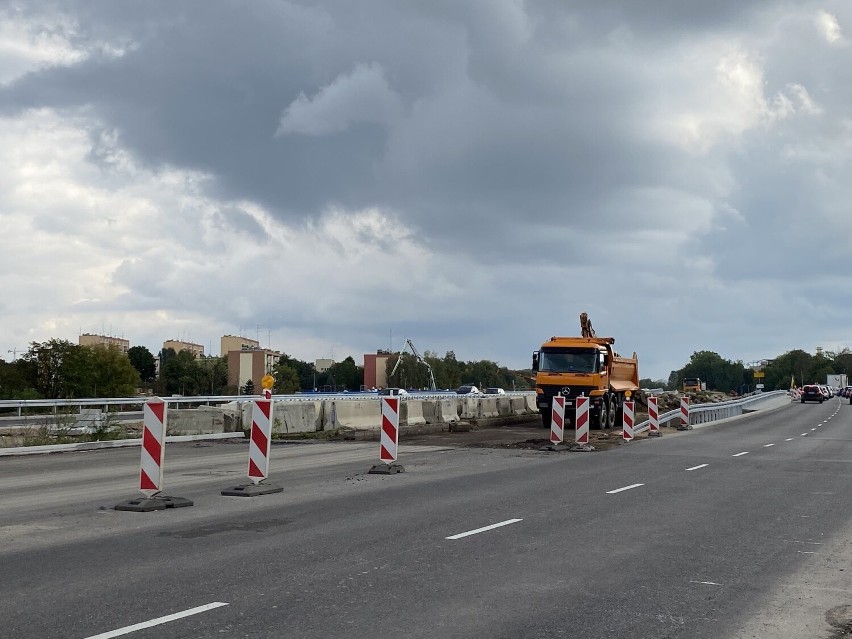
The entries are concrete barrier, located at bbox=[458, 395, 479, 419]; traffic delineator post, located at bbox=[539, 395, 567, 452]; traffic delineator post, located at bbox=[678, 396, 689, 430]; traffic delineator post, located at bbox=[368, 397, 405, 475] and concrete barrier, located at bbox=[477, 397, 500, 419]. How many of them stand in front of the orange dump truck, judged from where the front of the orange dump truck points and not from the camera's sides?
2

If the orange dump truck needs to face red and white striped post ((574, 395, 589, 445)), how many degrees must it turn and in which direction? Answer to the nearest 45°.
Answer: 0° — it already faces it

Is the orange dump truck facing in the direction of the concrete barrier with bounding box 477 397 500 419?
no

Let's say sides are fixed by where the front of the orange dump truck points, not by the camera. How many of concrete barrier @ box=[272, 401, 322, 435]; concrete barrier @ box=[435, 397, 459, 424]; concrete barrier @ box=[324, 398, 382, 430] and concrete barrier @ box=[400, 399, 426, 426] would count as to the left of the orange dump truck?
0

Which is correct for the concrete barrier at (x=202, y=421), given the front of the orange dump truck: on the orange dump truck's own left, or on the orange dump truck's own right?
on the orange dump truck's own right

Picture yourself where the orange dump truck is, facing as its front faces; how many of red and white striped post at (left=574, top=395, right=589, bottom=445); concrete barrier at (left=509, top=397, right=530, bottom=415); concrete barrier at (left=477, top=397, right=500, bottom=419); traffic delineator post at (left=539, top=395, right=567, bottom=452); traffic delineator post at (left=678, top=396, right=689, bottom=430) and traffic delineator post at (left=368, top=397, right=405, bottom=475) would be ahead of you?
3

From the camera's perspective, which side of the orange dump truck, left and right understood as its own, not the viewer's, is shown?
front

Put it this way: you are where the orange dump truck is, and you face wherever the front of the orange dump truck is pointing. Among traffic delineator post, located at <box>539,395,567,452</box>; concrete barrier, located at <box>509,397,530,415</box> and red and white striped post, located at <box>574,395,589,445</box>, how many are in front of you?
2

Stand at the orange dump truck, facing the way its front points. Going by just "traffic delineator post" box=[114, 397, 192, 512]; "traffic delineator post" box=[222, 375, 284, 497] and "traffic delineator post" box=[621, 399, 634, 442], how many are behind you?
0

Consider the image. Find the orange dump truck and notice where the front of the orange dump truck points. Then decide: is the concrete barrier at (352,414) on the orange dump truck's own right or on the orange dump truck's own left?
on the orange dump truck's own right

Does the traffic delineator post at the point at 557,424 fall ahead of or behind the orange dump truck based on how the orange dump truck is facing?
ahead

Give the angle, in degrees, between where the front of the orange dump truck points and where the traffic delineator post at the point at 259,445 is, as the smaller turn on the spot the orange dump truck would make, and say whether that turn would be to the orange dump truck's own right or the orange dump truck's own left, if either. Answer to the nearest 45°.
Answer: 0° — it already faces it

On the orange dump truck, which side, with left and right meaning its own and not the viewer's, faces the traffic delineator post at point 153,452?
front

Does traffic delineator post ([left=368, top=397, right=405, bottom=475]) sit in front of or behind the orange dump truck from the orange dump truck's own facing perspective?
in front

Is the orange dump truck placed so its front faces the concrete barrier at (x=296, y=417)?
no
